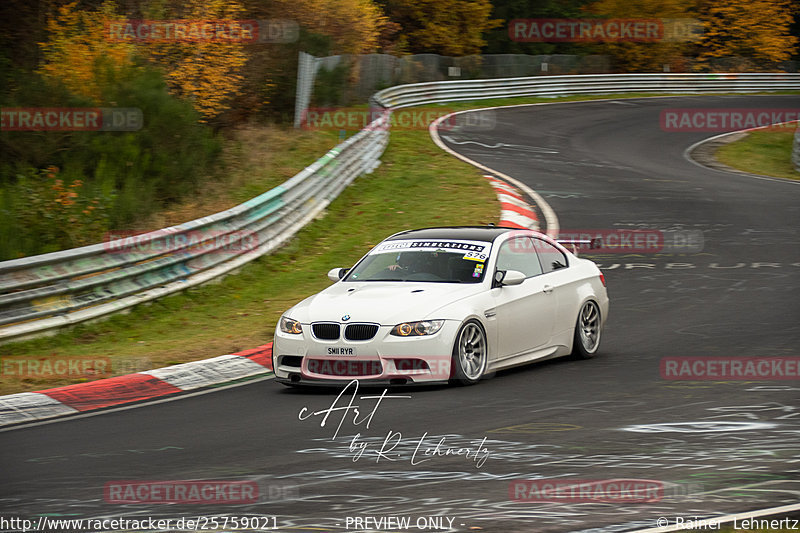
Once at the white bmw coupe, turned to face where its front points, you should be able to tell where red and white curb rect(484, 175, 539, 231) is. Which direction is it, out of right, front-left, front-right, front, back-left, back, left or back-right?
back-right

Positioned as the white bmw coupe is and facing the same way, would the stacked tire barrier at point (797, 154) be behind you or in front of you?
behind

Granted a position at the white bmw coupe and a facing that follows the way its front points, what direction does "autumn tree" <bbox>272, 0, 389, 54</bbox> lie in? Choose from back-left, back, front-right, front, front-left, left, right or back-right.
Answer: back-right

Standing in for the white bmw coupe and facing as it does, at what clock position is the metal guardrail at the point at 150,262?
The metal guardrail is roughly at 3 o'clock from the white bmw coupe.

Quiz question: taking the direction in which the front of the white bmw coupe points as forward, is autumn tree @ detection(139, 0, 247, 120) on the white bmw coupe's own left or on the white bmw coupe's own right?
on the white bmw coupe's own right

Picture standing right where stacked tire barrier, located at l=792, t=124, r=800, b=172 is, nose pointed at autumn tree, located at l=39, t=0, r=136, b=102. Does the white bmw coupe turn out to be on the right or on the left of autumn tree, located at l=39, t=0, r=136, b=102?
left

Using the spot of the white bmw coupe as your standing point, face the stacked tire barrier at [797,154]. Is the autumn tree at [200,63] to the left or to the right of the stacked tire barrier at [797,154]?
left

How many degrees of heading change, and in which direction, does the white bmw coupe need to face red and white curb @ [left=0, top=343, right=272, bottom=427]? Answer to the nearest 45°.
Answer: approximately 45° to its right

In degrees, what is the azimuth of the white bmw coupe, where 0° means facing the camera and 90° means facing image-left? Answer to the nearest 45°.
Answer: approximately 45°
